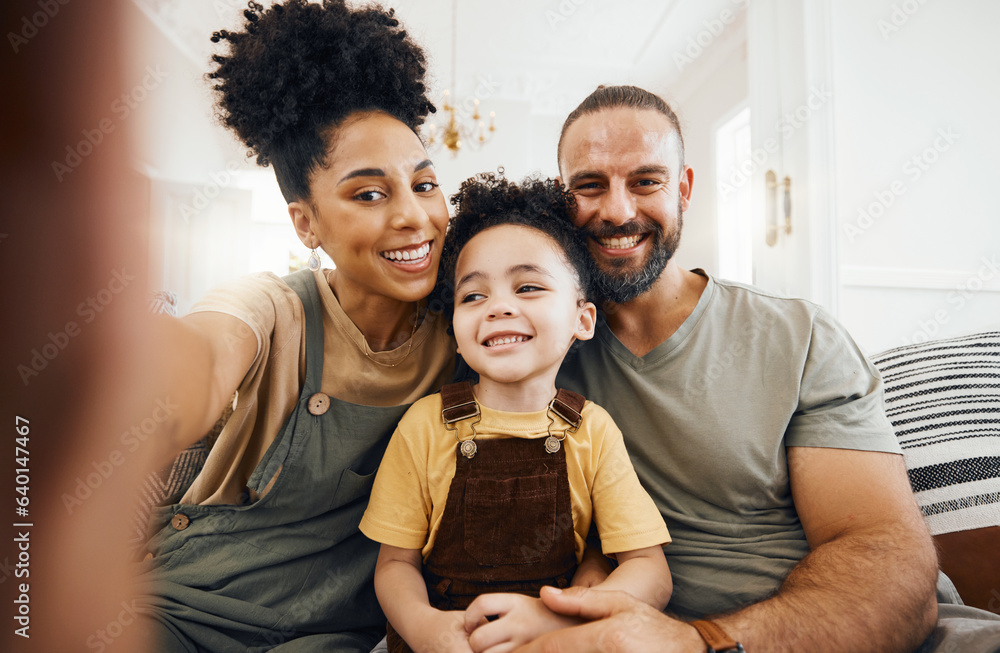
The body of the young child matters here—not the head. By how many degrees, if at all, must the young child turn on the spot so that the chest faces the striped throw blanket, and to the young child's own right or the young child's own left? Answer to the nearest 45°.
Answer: approximately 90° to the young child's own left

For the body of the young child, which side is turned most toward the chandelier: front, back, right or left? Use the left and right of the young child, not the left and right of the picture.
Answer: back

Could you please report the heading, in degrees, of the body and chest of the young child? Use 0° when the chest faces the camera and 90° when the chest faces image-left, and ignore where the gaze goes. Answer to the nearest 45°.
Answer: approximately 0°
